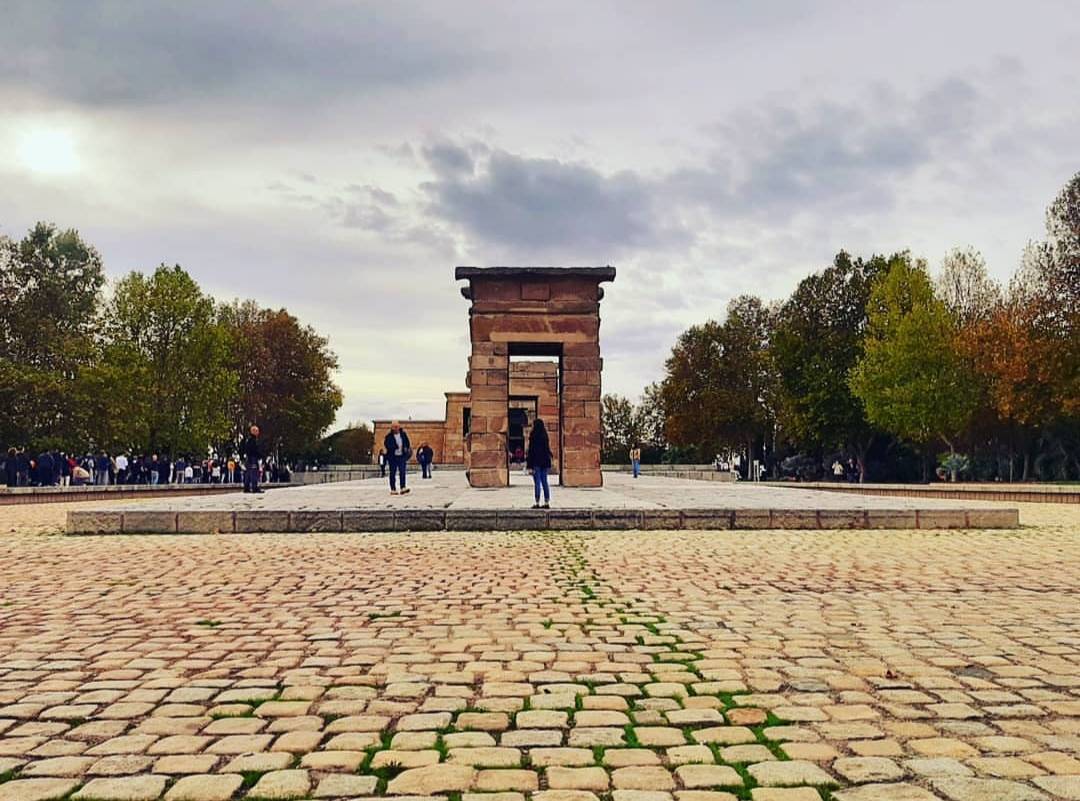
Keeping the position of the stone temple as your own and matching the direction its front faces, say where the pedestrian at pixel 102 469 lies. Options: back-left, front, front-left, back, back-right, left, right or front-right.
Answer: back-right

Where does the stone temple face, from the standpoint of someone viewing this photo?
facing the viewer

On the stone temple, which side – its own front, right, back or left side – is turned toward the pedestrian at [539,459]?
front

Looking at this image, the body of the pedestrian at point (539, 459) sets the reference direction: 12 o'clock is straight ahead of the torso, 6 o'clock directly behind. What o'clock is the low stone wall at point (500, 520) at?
The low stone wall is roughly at 7 o'clock from the pedestrian.

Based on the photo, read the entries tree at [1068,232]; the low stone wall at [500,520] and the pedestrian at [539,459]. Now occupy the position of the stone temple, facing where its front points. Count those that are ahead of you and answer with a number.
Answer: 2

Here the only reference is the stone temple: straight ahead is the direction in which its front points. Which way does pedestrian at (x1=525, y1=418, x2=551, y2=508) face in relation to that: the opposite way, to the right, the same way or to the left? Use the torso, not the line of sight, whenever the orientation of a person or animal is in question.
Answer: the opposite way

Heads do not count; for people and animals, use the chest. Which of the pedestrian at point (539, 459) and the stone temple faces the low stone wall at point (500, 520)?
the stone temple

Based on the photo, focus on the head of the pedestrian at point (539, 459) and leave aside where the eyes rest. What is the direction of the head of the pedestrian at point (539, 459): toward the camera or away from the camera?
away from the camera

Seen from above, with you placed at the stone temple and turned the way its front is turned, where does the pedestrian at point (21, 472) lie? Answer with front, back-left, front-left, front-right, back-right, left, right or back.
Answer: back-right

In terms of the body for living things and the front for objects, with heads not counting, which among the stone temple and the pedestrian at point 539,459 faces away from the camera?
the pedestrian

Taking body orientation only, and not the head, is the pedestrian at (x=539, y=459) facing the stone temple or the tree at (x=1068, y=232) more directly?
the stone temple

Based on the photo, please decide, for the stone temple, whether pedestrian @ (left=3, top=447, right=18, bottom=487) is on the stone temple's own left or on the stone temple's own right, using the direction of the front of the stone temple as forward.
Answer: on the stone temple's own right

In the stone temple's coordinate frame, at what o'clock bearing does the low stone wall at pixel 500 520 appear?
The low stone wall is roughly at 12 o'clock from the stone temple.

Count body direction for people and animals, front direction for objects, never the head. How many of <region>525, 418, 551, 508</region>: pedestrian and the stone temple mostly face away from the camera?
1

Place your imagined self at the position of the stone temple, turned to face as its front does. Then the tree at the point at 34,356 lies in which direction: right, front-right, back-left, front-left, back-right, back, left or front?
back-right

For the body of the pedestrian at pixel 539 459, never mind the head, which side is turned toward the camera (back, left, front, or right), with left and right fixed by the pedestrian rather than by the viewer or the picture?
back

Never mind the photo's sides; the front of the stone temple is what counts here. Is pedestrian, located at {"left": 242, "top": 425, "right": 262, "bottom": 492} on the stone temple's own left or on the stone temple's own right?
on the stone temple's own right

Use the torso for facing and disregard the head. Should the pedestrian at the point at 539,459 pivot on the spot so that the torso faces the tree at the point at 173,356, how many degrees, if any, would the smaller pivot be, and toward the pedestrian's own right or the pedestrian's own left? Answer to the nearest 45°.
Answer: approximately 45° to the pedestrian's own left

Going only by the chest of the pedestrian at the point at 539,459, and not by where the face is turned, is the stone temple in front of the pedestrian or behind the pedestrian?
in front
